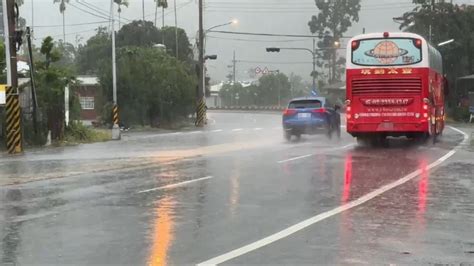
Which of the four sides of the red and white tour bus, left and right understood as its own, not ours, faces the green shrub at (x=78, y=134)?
left

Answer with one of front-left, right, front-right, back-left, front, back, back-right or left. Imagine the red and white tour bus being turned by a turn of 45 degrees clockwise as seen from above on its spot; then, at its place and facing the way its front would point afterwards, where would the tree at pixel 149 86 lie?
left

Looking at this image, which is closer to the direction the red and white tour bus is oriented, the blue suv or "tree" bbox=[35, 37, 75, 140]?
the blue suv

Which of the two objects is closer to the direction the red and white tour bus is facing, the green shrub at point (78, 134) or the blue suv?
the blue suv

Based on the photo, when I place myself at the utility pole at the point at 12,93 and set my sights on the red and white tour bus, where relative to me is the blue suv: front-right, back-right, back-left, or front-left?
front-left

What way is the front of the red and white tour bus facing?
away from the camera

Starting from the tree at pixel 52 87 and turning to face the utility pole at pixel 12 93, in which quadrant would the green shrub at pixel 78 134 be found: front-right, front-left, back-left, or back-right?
back-left

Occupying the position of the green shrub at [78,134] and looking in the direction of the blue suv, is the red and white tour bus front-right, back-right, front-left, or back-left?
front-right

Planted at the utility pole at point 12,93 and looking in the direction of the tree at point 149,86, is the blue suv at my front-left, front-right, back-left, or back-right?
front-right

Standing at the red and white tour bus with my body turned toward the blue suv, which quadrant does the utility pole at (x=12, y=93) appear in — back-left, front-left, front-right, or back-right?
front-left

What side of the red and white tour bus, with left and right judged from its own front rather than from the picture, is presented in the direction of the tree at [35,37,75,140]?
left
